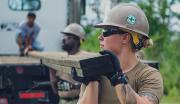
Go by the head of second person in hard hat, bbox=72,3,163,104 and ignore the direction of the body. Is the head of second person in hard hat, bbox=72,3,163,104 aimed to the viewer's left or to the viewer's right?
to the viewer's left

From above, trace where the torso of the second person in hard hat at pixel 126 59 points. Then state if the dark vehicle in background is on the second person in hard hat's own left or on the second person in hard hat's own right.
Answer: on the second person in hard hat's own right

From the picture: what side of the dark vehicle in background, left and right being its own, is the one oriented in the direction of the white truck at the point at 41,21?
front

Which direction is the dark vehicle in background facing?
away from the camera

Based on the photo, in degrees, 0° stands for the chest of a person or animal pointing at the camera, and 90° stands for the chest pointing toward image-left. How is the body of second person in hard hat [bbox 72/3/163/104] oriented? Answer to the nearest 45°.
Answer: approximately 45°
